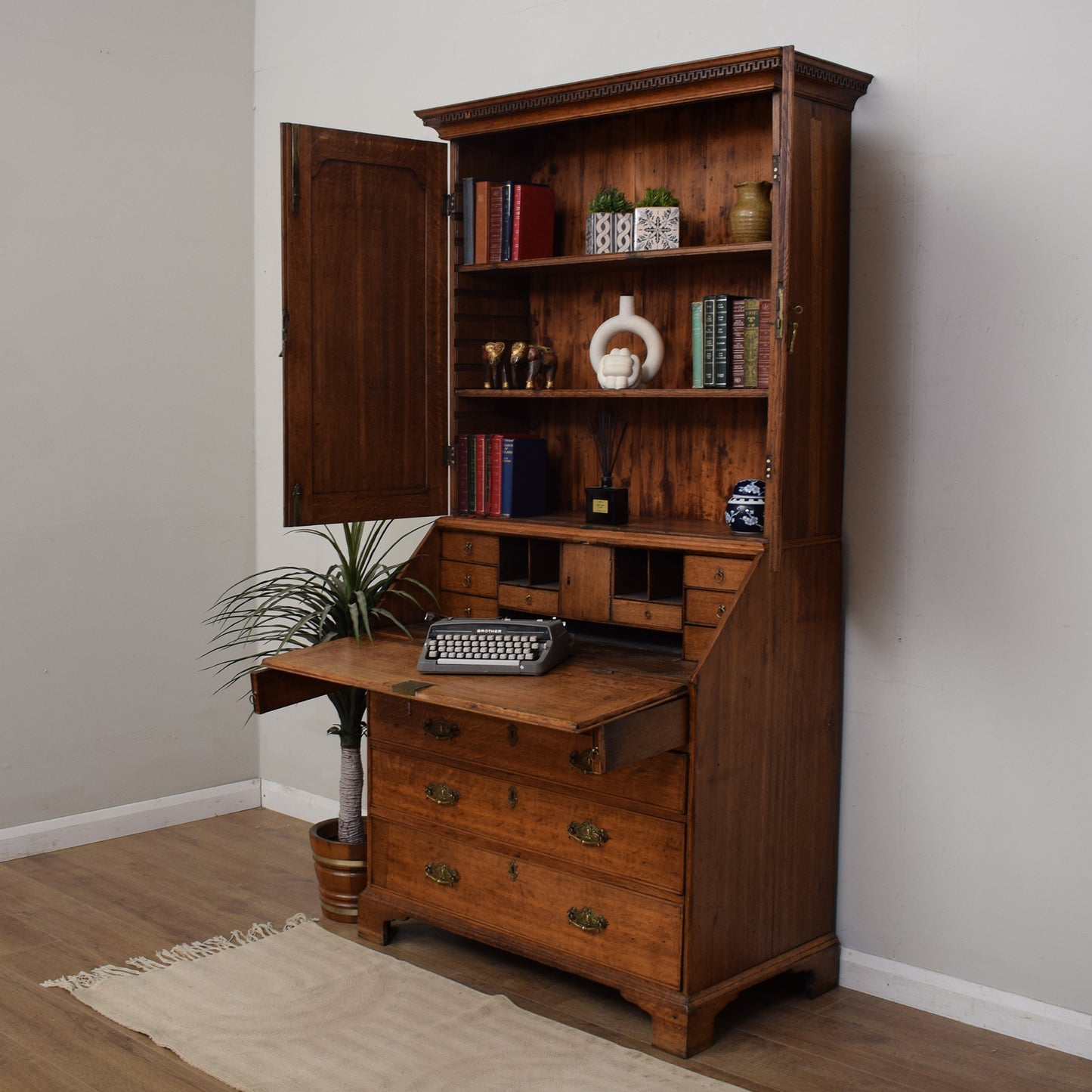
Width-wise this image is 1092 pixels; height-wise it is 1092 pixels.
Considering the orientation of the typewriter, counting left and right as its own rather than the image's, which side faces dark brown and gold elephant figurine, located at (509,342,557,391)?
back

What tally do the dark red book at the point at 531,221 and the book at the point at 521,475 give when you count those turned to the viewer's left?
0

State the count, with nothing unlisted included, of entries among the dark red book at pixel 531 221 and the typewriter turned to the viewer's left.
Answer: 0

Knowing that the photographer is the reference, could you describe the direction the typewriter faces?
facing the viewer

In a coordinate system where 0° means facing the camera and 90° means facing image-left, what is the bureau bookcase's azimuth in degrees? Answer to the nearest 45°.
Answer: approximately 45°
